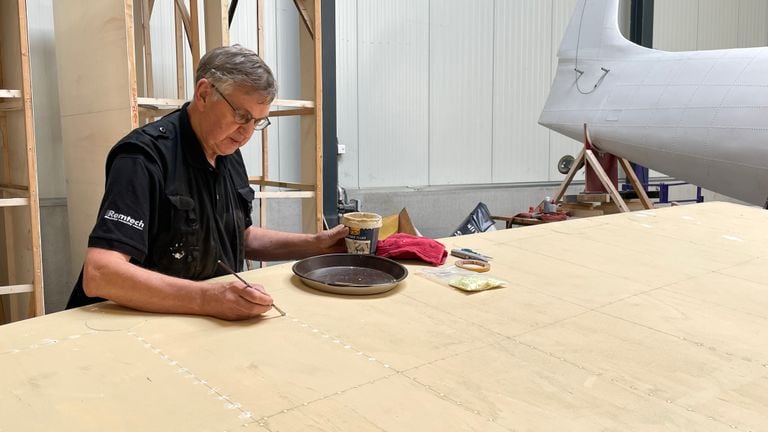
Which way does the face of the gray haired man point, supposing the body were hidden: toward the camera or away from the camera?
toward the camera

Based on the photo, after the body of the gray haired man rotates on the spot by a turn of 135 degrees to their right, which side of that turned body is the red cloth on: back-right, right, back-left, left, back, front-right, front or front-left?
back

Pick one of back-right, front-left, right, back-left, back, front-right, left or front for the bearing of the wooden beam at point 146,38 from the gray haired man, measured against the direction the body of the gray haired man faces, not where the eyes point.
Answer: back-left

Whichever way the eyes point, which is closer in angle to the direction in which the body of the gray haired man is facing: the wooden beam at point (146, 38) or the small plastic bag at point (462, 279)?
the small plastic bag

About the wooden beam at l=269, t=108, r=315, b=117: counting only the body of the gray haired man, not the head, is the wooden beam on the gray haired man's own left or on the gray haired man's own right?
on the gray haired man's own left

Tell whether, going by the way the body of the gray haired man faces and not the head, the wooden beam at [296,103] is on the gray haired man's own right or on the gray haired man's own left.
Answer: on the gray haired man's own left

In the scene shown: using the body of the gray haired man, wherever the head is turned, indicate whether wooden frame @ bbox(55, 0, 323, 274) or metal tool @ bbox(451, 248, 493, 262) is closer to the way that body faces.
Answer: the metal tool

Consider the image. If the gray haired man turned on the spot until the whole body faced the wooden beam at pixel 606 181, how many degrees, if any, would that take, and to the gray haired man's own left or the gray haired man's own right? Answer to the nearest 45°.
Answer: approximately 90° to the gray haired man's own left

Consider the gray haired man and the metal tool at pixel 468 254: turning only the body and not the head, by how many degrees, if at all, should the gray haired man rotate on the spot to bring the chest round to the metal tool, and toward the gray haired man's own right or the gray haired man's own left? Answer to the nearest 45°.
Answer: approximately 45° to the gray haired man's own left
